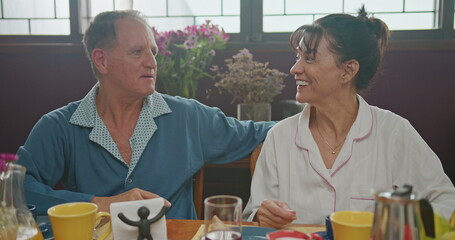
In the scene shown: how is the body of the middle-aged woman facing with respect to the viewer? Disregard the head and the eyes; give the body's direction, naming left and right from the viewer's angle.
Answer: facing the viewer

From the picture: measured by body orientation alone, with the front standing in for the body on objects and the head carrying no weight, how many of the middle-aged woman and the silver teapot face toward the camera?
1

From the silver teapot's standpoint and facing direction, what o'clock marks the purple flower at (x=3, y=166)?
The purple flower is roughly at 12 o'clock from the silver teapot.

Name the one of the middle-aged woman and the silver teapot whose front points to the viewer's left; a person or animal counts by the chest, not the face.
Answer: the silver teapot

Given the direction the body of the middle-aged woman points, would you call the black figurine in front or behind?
in front

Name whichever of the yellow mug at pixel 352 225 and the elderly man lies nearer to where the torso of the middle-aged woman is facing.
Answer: the yellow mug

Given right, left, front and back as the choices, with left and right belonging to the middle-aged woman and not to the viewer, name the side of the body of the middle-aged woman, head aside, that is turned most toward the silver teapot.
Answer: front

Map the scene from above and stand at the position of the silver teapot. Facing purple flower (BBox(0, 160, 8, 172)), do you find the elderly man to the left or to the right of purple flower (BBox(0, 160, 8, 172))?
right

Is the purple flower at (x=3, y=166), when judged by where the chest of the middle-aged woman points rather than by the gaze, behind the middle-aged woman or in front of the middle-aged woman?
in front

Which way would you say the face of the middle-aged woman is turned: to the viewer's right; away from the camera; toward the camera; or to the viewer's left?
to the viewer's left

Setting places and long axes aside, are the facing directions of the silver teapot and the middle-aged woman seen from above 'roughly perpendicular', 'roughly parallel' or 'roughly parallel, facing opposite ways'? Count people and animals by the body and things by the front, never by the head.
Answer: roughly perpendicular
